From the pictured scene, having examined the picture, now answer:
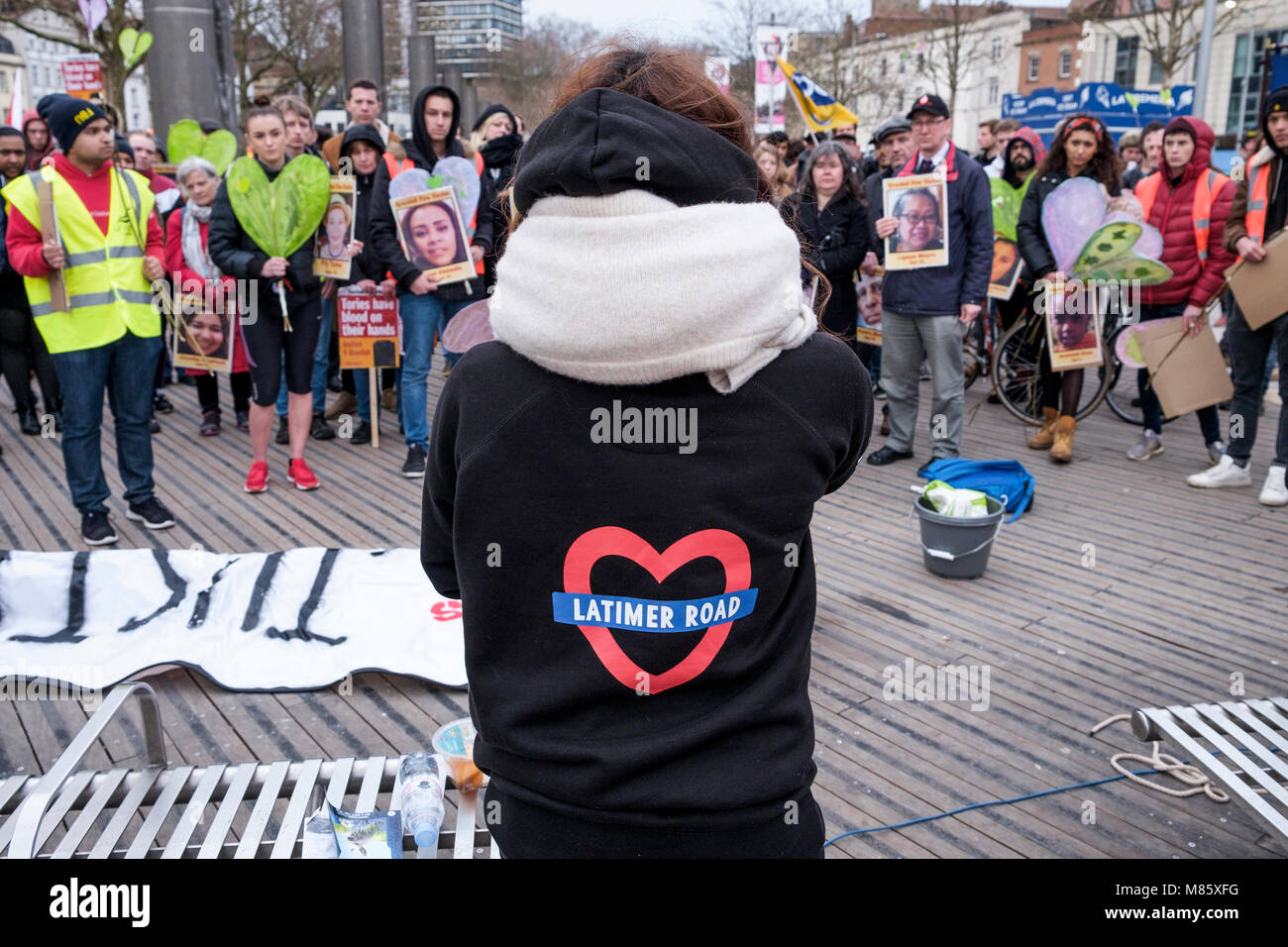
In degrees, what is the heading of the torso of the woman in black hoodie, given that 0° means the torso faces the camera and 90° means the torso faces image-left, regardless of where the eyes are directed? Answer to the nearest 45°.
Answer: approximately 180°

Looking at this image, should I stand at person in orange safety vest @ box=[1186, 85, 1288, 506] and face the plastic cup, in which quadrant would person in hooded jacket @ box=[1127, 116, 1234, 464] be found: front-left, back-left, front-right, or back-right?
back-right

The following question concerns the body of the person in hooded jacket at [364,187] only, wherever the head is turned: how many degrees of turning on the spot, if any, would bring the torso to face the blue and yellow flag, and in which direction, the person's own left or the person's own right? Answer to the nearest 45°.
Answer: approximately 135° to the person's own left

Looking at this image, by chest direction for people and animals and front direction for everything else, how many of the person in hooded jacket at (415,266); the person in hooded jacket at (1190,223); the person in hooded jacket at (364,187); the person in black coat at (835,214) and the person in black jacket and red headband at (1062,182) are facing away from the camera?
0

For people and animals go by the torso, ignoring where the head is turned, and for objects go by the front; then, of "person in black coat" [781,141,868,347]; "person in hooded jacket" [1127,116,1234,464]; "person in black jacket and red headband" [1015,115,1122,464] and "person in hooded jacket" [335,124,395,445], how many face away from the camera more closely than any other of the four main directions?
0

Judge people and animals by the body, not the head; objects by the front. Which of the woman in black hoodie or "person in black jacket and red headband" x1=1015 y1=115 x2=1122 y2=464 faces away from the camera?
the woman in black hoodie

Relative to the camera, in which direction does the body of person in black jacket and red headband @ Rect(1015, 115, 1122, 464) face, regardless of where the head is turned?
toward the camera

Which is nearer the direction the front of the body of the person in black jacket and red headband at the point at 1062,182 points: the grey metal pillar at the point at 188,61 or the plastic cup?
the plastic cup

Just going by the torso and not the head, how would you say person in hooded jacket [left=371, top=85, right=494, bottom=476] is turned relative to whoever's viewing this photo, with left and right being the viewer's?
facing the viewer

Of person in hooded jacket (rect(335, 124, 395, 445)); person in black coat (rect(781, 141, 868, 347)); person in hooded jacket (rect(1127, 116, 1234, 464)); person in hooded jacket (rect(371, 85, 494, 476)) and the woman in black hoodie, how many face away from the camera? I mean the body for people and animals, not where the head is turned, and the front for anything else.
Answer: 1

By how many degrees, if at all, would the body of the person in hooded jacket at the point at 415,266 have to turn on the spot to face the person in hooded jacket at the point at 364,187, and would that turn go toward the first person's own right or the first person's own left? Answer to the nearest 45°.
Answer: approximately 135° to the first person's own right

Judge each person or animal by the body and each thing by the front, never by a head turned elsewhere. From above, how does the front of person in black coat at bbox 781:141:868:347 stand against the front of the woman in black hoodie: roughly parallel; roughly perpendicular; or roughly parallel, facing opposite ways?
roughly parallel, facing opposite ways

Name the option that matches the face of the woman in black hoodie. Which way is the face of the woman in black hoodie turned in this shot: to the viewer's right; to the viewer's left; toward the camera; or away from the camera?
away from the camera

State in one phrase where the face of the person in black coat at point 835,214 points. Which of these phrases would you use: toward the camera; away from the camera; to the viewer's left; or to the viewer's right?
toward the camera

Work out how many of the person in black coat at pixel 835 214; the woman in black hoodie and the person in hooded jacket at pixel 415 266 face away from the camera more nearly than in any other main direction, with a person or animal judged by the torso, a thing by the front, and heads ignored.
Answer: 1
